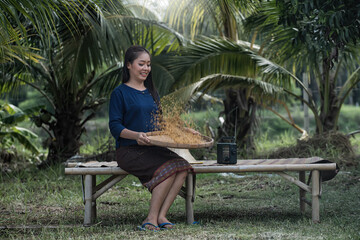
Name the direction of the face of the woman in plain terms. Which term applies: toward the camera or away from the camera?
toward the camera

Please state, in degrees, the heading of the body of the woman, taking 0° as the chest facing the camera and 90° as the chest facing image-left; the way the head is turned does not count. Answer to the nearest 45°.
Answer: approximately 315°

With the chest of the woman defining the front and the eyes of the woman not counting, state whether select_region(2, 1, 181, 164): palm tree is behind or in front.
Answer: behind
